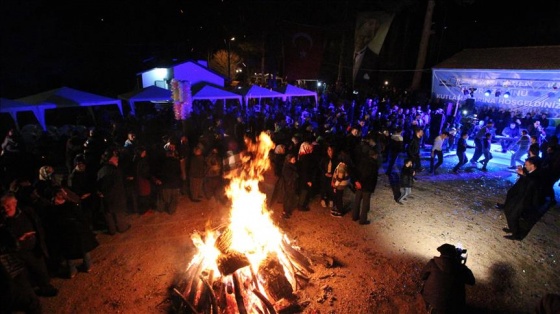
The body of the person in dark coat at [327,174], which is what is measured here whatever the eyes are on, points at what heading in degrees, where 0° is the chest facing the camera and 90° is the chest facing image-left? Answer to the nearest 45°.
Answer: approximately 0°

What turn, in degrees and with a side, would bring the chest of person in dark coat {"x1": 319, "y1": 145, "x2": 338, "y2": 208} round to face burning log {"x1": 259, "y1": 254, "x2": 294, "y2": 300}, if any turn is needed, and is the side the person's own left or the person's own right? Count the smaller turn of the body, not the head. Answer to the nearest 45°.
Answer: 0° — they already face it

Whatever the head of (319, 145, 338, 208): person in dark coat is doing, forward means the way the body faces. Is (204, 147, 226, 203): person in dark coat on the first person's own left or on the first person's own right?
on the first person's own right

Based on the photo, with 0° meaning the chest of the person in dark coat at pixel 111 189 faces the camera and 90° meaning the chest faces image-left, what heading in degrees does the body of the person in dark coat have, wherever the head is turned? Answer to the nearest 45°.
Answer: approximately 315°

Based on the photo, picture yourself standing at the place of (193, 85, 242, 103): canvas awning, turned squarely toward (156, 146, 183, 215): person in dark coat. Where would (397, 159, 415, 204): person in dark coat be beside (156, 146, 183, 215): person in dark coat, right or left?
left

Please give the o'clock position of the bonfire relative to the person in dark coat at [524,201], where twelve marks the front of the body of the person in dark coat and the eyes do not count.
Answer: The bonfire is roughly at 10 o'clock from the person in dark coat.

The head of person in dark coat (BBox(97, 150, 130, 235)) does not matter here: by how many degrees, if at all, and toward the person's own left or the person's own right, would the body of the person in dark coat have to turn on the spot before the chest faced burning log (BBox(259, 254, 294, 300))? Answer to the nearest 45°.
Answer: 0° — they already face it

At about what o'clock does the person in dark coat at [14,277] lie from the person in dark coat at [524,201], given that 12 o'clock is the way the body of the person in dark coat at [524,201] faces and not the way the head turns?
the person in dark coat at [14,277] is roughly at 10 o'clock from the person in dark coat at [524,201].

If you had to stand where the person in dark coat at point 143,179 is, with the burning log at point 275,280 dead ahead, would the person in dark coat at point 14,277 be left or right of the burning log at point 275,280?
right

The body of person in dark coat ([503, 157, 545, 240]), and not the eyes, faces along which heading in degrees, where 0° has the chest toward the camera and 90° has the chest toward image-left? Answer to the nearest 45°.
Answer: approximately 90°
